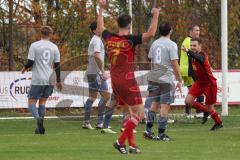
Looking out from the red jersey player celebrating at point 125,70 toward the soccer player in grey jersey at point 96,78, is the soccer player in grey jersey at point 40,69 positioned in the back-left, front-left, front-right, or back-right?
front-left

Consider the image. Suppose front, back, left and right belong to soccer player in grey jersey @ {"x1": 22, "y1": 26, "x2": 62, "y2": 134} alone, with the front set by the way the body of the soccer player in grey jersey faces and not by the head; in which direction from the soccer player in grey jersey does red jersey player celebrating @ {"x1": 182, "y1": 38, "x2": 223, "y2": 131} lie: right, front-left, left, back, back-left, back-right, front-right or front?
right

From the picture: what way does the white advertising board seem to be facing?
toward the camera

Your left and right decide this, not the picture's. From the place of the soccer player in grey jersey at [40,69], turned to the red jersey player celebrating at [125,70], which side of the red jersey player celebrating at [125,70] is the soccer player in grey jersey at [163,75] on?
left

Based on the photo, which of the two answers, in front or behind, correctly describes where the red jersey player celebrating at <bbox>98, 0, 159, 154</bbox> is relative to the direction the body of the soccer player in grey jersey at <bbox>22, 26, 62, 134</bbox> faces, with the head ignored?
behind

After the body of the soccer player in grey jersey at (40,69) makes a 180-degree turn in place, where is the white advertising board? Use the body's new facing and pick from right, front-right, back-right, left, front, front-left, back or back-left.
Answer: back

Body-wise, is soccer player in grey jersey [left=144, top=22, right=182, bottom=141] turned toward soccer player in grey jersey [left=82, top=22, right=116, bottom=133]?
no

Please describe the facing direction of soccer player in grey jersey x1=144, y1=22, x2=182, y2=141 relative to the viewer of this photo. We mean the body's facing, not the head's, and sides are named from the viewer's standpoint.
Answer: facing away from the viewer and to the right of the viewer

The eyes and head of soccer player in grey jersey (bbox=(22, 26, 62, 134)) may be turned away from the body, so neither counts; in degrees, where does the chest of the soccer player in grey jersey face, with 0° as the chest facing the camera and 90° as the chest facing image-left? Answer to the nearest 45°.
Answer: approximately 180°
